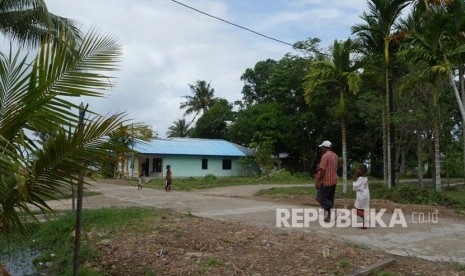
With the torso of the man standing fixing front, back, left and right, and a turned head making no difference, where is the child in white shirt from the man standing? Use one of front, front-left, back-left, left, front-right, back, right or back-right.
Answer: back-right

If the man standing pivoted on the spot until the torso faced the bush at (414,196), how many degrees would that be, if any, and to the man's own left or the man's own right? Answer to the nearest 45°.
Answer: approximately 90° to the man's own right

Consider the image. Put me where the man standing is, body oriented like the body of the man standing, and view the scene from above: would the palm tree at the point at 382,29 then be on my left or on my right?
on my right

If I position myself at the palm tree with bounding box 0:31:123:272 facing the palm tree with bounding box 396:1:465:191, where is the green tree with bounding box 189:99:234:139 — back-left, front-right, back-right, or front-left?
front-left

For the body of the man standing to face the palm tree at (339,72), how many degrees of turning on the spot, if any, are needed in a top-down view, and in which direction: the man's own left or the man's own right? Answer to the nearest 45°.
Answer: approximately 45° to the man's own right

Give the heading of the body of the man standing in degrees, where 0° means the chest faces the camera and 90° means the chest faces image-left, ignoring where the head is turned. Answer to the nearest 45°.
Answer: approximately 135°

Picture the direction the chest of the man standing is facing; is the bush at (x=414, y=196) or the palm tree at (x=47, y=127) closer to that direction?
the bush
